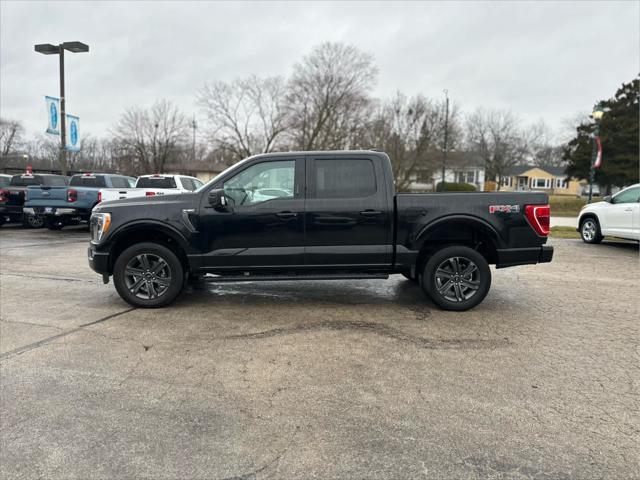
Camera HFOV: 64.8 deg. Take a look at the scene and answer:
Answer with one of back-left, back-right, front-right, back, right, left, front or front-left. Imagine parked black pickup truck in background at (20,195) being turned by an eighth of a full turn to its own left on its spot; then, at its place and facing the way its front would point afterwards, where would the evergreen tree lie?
right

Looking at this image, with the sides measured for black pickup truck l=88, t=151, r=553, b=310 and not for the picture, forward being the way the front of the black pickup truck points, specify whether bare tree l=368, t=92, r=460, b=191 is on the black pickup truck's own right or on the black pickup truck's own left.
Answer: on the black pickup truck's own right

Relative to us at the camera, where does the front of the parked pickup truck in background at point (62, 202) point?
facing away from the viewer and to the right of the viewer

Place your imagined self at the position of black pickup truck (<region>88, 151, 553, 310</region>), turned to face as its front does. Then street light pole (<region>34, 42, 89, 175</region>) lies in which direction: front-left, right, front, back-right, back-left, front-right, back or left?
front-right

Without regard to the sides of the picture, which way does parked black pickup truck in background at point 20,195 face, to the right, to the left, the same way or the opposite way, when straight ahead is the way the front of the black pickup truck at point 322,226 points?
to the right

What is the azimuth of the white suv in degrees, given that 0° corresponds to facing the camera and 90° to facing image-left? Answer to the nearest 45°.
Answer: approximately 90°

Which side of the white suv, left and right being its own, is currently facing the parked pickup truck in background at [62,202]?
front

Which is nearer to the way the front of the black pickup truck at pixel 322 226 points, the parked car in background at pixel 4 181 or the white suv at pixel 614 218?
the parked car in background

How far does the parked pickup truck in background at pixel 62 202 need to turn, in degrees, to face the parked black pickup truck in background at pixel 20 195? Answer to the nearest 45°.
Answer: approximately 90° to its left

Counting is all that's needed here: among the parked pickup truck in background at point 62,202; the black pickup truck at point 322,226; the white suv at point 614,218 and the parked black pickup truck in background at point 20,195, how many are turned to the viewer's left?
2

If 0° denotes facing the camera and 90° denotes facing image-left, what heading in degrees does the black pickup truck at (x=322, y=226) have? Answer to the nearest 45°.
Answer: approximately 90°

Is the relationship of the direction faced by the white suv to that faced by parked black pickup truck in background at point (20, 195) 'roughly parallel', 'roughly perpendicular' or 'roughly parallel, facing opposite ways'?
roughly perpendicular

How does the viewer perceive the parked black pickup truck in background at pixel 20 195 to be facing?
facing away from the viewer and to the right of the viewer

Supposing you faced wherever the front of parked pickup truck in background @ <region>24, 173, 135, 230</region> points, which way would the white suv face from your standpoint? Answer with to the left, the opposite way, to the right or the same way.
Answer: to the left
